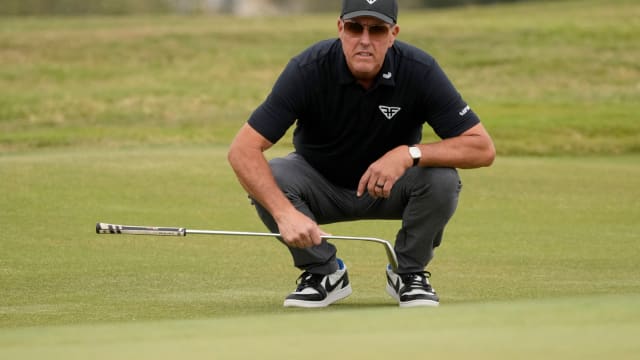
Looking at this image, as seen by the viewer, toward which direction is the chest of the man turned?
toward the camera

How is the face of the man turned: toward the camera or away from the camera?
toward the camera
